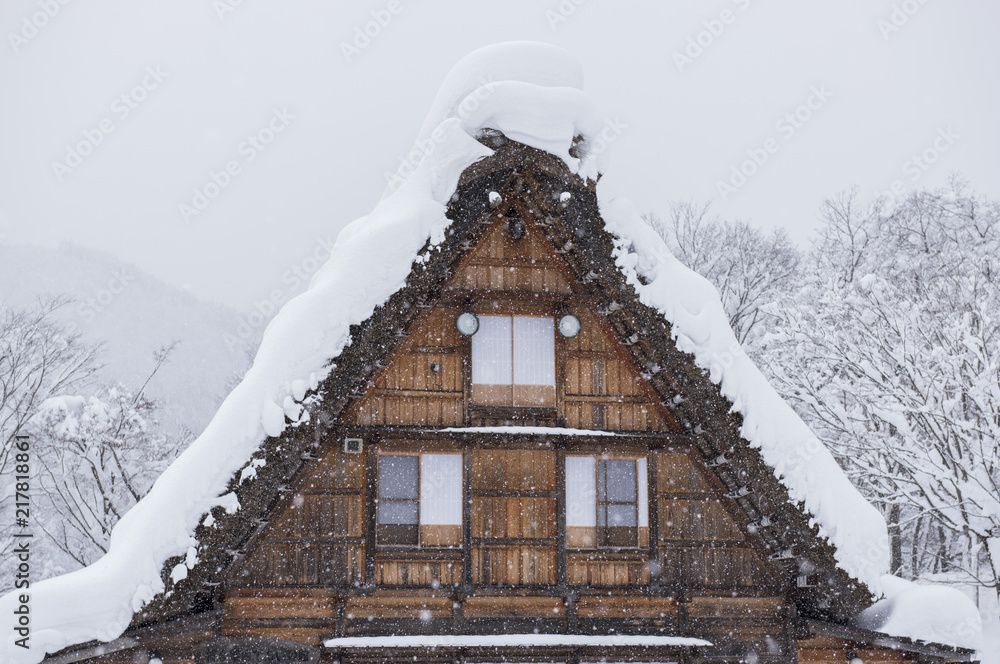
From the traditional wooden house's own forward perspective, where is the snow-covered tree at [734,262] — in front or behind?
behind

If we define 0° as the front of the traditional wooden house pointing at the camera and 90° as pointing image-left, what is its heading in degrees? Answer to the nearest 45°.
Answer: approximately 0°

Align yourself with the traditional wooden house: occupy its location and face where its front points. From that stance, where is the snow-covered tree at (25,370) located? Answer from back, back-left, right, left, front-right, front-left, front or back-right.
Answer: back-right

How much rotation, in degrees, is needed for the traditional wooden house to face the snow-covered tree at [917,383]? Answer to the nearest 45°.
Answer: approximately 135° to its left
